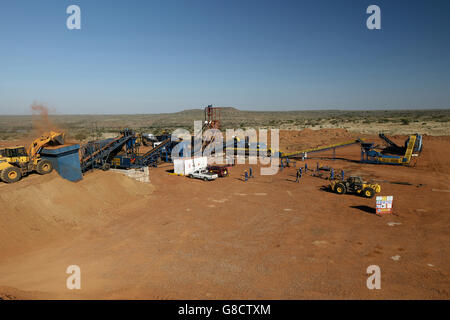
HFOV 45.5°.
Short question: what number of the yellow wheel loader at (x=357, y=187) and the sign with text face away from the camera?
0

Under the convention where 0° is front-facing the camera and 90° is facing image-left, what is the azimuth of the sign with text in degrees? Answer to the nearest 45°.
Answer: approximately 0°

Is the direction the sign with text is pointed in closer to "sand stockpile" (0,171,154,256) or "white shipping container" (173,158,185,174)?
the sand stockpile

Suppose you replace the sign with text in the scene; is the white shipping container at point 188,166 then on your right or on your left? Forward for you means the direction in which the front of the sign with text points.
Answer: on your right

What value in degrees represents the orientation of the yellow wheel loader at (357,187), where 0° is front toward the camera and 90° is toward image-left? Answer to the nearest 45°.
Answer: approximately 315°
